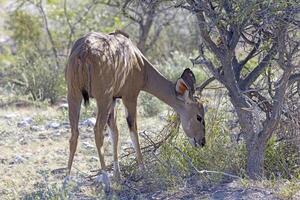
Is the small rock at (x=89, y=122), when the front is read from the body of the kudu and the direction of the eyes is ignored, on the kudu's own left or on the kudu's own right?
on the kudu's own left

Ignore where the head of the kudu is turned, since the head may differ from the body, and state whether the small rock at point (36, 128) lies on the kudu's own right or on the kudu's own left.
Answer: on the kudu's own left

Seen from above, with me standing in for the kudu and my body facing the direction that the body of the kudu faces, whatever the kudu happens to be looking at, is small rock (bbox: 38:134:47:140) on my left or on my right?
on my left

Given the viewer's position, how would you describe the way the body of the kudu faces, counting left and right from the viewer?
facing away from the viewer and to the right of the viewer
